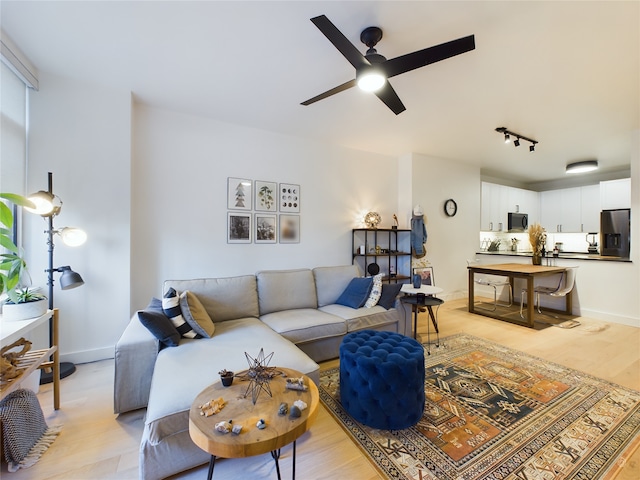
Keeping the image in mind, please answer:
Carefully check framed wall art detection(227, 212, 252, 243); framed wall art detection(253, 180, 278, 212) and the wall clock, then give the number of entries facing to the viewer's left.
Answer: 0

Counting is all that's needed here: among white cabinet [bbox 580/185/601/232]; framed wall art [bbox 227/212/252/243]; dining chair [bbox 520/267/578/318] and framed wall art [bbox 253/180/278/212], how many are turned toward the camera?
3

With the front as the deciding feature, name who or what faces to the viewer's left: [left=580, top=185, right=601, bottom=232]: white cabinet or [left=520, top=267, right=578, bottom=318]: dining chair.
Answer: the dining chair

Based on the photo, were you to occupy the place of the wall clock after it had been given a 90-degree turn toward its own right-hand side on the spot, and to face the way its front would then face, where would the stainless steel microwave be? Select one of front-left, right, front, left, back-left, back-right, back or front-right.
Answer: back

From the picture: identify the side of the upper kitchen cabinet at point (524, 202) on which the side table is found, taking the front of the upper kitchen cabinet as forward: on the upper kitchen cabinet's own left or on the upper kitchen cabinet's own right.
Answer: on the upper kitchen cabinet's own right

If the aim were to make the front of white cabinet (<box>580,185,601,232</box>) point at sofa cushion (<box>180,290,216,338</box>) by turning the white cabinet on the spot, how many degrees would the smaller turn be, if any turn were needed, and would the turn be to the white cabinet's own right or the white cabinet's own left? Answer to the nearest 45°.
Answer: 0° — it already faces it

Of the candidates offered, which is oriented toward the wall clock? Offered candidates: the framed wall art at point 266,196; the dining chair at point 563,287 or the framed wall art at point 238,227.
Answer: the dining chair

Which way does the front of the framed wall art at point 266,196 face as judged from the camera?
facing the viewer

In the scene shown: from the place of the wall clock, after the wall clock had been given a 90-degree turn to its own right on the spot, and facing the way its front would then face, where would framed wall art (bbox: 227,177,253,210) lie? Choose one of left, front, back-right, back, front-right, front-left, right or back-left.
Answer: front

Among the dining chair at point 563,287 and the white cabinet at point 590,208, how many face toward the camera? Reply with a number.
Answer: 1

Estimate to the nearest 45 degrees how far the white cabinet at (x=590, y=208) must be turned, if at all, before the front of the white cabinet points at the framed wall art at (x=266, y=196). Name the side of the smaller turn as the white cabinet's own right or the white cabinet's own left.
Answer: approximately 45° to the white cabinet's own right

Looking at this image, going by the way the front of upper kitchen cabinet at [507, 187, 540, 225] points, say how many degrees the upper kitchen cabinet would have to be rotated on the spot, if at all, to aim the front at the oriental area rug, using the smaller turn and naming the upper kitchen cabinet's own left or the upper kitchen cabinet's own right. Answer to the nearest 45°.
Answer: approximately 45° to the upper kitchen cabinet's own right

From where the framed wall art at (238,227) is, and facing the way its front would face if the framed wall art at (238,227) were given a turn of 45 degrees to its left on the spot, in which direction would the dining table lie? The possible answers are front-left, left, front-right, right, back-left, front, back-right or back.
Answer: front-left

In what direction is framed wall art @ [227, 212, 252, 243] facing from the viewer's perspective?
toward the camera

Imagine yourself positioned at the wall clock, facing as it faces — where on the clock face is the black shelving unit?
The black shelving unit is roughly at 3 o'clock from the wall clock.

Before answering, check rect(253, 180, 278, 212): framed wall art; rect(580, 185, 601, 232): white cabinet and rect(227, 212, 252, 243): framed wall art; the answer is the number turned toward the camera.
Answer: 3

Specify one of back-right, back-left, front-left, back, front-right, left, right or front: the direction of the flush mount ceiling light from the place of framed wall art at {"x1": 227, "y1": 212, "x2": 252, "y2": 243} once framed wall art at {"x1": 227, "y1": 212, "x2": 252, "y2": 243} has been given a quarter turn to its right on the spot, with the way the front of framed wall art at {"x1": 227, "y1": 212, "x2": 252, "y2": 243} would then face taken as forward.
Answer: back

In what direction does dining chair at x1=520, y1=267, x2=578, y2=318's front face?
to the viewer's left

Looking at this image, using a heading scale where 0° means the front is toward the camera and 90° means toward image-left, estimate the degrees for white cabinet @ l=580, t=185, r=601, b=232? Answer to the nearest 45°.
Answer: approximately 0°

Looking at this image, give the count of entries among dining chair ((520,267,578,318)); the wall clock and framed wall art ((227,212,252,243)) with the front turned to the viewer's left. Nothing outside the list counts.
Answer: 1
